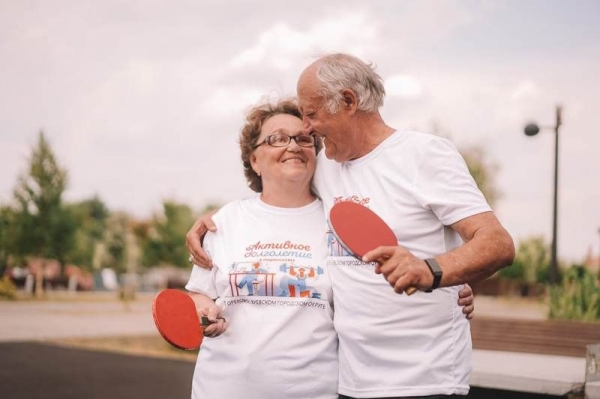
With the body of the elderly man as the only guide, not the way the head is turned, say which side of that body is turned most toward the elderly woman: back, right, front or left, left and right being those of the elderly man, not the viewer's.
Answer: right

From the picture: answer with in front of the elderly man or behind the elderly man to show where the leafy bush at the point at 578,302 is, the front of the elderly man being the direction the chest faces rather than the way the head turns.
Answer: behind

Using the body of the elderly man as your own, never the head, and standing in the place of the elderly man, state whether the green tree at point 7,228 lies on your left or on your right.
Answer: on your right

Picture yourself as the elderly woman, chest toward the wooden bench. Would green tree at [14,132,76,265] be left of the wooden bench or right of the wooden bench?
left

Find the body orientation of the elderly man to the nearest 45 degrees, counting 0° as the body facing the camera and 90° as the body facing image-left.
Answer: approximately 45°

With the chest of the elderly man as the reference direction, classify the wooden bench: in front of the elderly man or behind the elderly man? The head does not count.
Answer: behind

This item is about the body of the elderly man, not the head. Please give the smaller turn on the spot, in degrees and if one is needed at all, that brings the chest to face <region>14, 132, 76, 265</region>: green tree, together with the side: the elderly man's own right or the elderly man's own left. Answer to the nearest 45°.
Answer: approximately 90° to the elderly man's own right
